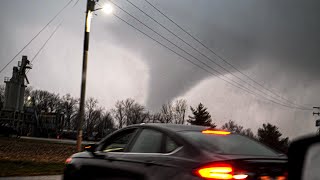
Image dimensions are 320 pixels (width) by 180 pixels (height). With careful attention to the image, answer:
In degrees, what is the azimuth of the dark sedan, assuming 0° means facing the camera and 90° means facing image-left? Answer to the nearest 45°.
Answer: approximately 135°

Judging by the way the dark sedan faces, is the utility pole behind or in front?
in front
